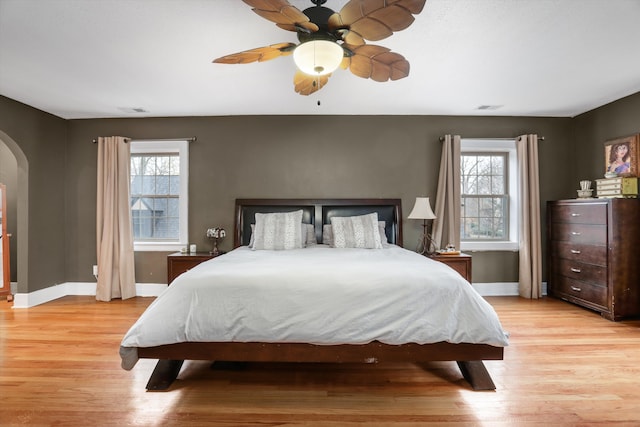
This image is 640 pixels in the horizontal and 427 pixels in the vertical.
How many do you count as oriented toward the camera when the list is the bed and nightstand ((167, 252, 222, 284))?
2

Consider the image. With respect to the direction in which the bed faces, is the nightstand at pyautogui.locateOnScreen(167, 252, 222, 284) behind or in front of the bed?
behind

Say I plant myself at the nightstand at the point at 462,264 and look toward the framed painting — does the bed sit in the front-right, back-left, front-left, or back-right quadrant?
back-right

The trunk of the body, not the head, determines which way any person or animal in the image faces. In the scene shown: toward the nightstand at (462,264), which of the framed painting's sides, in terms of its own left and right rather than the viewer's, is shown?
front

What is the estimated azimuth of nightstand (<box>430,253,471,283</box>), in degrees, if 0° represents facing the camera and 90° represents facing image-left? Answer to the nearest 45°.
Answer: approximately 0°

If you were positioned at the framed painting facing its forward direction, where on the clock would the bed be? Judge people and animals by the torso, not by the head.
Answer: The bed is roughly at 11 o'clock from the framed painting.

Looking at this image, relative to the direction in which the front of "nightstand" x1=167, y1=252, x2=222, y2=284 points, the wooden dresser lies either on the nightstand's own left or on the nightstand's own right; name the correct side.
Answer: on the nightstand's own left

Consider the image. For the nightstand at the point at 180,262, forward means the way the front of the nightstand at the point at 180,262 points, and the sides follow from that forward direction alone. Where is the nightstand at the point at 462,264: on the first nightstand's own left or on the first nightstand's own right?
on the first nightstand's own left

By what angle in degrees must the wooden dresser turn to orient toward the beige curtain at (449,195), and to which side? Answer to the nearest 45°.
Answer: approximately 45° to its right

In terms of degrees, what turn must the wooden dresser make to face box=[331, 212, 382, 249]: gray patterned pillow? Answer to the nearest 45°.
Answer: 0° — it already faces it

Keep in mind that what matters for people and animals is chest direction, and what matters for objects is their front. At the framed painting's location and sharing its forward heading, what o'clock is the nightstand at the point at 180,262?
The nightstand is roughly at 12 o'clock from the framed painting.
